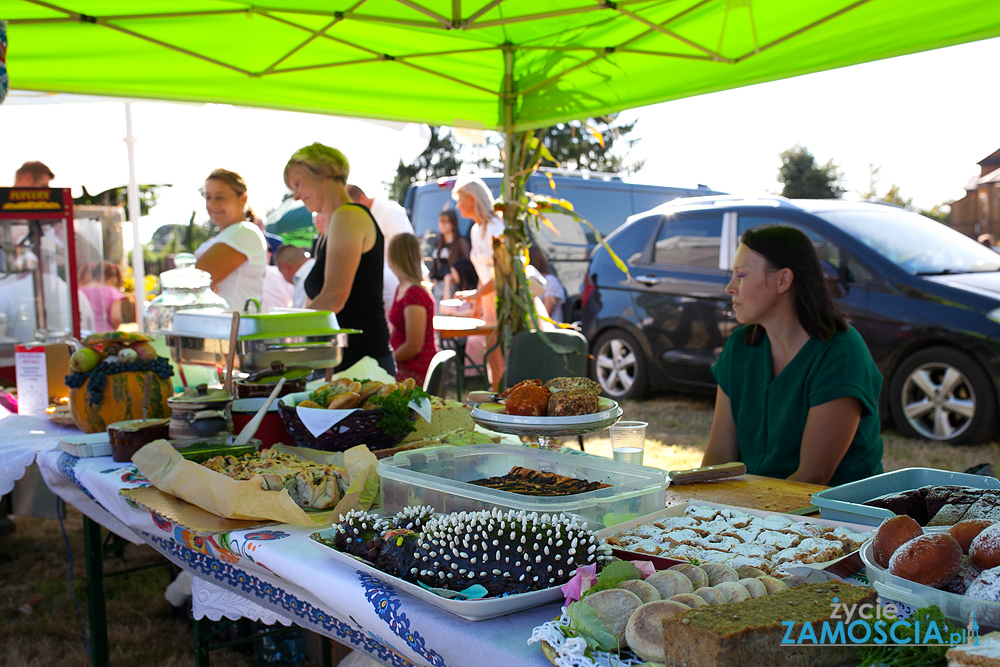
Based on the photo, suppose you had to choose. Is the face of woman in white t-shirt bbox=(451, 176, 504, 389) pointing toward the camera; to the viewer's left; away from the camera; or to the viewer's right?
to the viewer's left

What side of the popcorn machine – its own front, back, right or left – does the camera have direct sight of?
front

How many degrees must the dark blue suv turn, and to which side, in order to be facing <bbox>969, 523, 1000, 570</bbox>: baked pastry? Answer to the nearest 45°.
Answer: approximately 45° to its right

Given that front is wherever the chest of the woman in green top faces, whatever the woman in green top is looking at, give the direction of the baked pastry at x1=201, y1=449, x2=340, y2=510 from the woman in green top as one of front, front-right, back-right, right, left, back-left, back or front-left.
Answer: front

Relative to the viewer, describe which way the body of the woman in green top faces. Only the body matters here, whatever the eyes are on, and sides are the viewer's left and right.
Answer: facing the viewer and to the left of the viewer

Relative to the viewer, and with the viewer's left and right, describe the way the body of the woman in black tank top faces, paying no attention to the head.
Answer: facing to the left of the viewer

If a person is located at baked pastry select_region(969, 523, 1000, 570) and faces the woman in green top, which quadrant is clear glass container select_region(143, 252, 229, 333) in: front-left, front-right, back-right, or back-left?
front-left

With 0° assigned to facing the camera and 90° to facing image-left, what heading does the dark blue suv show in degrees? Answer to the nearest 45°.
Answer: approximately 315°

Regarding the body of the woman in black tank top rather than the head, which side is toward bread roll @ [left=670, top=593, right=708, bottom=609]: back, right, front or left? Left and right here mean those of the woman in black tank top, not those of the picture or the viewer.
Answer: left

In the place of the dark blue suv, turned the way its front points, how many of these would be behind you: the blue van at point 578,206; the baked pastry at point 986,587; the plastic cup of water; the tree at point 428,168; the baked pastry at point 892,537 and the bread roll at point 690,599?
2

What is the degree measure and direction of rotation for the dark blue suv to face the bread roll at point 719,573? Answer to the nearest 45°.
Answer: approximately 45° to its right

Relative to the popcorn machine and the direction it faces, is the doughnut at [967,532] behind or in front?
in front

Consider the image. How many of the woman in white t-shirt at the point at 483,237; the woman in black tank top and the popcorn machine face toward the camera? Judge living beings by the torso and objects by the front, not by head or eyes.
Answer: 1

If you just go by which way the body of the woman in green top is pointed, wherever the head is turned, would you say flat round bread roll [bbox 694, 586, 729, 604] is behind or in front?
in front

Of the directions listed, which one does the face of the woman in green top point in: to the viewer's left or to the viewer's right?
to the viewer's left
